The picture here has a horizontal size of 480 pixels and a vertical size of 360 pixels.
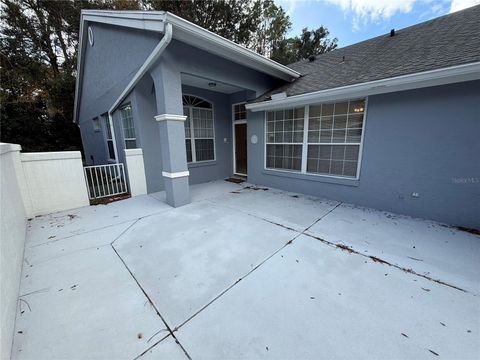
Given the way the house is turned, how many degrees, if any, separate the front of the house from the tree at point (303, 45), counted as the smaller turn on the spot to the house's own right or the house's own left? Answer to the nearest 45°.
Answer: approximately 135° to the house's own right

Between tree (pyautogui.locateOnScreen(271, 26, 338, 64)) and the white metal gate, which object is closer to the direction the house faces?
the white metal gate

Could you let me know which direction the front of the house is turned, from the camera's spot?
facing the viewer and to the left of the viewer

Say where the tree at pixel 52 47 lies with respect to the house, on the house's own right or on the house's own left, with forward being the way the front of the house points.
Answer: on the house's own right

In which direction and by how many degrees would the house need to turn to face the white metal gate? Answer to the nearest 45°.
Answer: approximately 45° to its right
